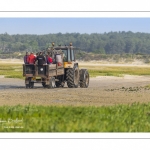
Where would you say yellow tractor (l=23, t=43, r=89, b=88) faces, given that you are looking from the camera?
facing away from the viewer and to the right of the viewer
